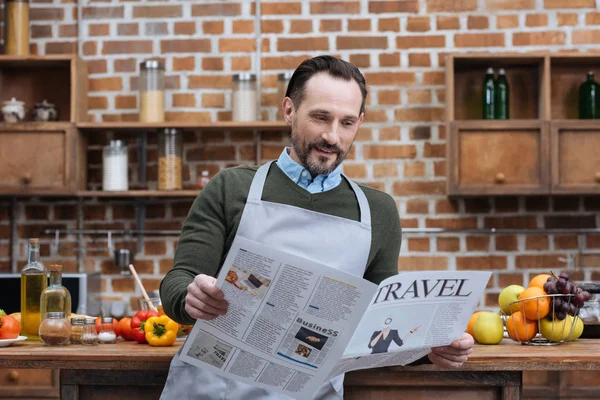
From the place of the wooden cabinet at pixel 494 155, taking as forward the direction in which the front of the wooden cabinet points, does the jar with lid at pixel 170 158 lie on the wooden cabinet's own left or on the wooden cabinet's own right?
on the wooden cabinet's own right

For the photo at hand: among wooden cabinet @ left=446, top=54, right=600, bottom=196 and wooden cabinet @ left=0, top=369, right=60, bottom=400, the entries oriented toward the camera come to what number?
2

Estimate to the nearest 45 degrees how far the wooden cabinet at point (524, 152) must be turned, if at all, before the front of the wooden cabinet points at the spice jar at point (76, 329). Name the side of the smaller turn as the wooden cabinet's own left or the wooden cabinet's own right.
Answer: approximately 45° to the wooden cabinet's own right

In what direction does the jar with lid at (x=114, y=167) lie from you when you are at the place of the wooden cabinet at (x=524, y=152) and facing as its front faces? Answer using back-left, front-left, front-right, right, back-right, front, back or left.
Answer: right

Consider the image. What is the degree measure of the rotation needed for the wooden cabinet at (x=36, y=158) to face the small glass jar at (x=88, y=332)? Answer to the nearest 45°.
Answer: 0° — it already faces it

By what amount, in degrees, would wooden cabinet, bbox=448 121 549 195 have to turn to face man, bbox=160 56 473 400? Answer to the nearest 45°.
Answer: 0° — it already faces them

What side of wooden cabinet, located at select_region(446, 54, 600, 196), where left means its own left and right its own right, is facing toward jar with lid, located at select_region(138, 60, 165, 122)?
right
